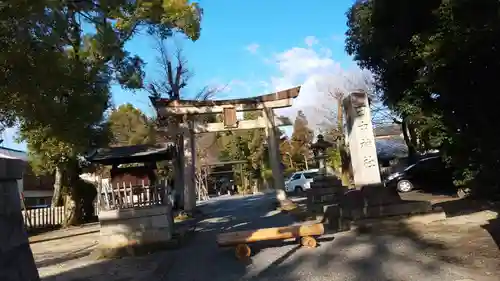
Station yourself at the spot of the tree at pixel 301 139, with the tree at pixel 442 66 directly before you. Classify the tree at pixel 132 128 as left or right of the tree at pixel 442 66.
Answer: right

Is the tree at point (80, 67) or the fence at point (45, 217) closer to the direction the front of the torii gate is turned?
the tree

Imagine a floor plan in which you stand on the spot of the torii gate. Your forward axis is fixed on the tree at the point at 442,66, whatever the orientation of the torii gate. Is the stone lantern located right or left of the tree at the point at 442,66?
left

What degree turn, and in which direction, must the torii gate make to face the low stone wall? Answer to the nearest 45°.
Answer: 0° — it already faces it

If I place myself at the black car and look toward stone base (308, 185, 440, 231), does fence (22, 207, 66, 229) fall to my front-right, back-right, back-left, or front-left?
front-right

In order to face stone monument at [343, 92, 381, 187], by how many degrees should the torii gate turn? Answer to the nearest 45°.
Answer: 0° — it already faces it

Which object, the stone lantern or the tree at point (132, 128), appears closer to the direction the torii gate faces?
the stone lantern

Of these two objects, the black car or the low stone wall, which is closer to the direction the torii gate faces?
the low stone wall

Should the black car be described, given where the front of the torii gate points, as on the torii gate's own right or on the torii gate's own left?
on the torii gate's own left

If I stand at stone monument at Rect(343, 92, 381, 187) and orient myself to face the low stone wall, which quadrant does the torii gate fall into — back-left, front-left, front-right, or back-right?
front-right

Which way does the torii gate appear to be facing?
toward the camera

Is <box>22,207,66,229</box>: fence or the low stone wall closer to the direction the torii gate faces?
the low stone wall
